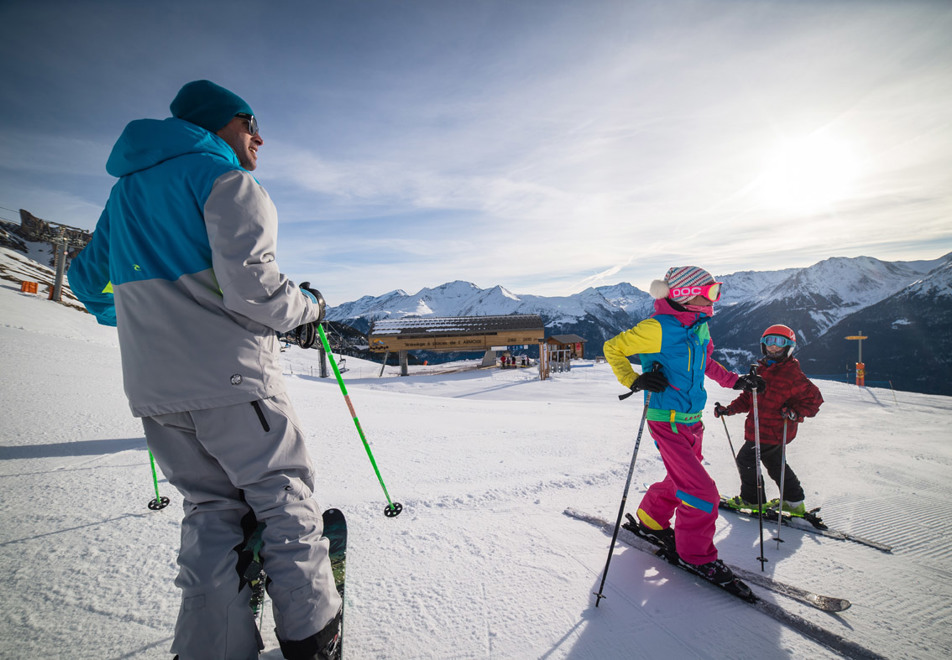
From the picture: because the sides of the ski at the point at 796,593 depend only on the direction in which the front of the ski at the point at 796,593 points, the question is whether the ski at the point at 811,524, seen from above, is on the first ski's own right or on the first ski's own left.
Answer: on the first ski's own left

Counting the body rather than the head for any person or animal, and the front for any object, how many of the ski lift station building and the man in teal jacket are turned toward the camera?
1

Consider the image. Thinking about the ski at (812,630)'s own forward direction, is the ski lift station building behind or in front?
behind

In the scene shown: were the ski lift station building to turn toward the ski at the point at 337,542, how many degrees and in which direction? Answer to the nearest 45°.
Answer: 0° — it already faces it

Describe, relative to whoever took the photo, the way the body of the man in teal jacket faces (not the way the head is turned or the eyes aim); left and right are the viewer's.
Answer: facing away from the viewer and to the right of the viewer

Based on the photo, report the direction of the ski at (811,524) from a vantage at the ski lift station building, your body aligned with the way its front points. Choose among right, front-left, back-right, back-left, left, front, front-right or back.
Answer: front

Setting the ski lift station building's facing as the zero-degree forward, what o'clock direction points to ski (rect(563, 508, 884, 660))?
The ski is roughly at 12 o'clock from the ski lift station building.

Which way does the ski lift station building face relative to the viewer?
toward the camera

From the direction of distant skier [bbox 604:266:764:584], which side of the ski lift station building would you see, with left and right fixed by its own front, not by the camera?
front

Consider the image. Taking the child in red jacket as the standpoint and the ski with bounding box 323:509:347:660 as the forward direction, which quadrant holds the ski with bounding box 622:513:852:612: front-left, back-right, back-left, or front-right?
front-left

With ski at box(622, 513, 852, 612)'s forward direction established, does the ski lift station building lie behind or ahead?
behind

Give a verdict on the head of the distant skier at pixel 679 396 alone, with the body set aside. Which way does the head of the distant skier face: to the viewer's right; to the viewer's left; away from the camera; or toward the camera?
to the viewer's right

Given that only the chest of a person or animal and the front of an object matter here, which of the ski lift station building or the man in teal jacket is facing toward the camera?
the ski lift station building

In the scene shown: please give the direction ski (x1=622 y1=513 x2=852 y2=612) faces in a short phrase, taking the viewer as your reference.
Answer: facing the viewer and to the right of the viewer

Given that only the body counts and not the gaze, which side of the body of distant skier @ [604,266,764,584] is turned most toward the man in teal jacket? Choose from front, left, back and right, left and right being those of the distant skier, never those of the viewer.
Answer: right

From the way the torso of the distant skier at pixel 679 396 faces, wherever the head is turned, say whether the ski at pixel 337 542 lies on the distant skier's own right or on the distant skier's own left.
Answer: on the distant skier's own right

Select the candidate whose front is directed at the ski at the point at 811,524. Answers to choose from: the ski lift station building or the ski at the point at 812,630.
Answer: the ski lift station building
